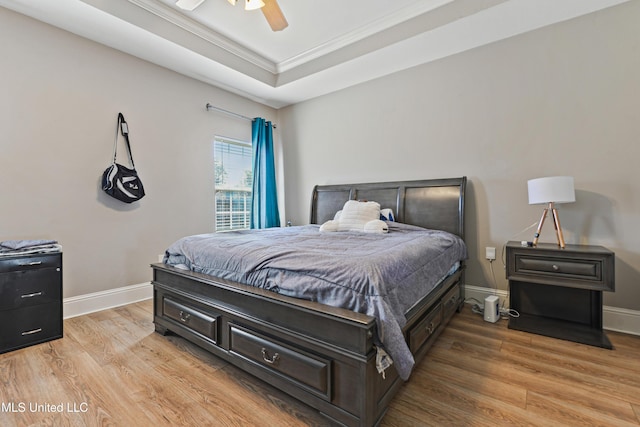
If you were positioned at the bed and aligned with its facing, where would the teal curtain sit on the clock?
The teal curtain is roughly at 4 o'clock from the bed.

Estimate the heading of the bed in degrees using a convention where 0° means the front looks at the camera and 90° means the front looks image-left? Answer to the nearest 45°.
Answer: approximately 45°

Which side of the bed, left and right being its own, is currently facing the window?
right

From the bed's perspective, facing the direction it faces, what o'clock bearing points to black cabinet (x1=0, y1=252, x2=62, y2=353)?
The black cabinet is roughly at 2 o'clock from the bed.

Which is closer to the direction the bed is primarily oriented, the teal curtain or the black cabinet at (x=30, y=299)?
the black cabinet

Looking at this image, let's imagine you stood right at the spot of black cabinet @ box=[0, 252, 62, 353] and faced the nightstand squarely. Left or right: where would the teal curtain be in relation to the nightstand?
left

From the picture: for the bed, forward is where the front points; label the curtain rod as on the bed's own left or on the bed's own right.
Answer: on the bed's own right

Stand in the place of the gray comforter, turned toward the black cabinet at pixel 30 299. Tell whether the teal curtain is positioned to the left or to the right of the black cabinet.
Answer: right

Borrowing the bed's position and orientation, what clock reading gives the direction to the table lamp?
The table lamp is roughly at 7 o'clock from the bed.
